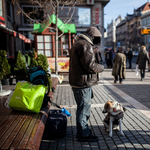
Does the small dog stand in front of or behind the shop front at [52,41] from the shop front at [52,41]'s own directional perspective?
in front

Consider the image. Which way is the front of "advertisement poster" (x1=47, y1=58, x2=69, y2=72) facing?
toward the camera

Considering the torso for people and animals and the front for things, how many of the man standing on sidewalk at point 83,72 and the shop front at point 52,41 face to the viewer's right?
1

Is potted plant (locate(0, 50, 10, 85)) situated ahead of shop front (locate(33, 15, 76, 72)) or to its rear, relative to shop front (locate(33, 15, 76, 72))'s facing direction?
ahead

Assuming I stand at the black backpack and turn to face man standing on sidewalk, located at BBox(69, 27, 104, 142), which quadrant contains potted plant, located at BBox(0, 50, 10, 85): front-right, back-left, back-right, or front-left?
back-left

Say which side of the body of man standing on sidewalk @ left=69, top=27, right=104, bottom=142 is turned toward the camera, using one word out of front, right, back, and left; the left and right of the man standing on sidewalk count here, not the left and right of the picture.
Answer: right

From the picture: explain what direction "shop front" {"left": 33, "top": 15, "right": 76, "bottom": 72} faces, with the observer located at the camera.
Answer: facing the viewer

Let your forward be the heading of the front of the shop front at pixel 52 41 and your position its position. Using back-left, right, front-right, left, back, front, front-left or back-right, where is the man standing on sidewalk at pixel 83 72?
front

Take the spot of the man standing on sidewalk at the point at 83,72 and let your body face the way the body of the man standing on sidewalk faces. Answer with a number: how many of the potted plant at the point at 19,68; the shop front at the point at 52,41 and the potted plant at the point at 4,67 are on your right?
0

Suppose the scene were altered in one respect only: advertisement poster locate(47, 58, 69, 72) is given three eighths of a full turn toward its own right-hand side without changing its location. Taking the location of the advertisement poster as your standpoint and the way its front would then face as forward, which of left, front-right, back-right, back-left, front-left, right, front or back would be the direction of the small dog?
back-left

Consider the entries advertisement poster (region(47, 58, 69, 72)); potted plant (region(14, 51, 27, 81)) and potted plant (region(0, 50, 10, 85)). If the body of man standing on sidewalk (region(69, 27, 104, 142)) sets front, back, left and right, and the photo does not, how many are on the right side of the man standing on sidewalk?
0

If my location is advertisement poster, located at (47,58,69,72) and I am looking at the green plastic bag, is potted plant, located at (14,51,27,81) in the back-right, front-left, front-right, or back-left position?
front-right

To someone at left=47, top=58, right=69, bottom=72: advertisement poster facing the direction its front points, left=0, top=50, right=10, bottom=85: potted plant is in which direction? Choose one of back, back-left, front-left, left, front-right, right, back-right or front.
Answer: front-right

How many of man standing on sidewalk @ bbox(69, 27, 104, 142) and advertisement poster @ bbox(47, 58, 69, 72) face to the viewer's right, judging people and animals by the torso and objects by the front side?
1
